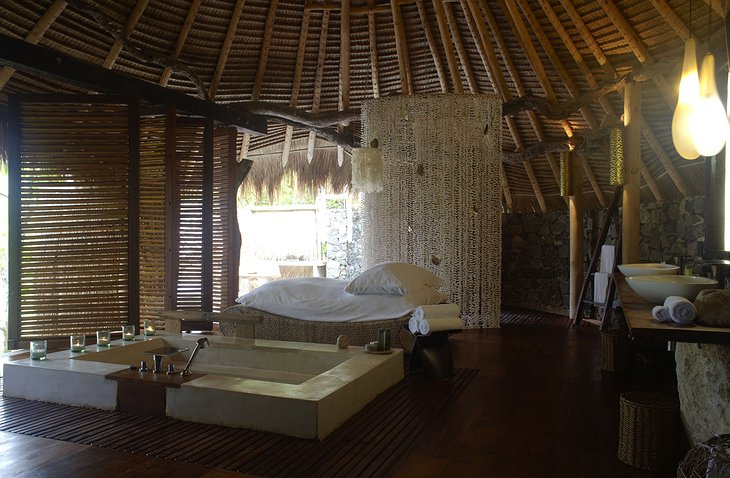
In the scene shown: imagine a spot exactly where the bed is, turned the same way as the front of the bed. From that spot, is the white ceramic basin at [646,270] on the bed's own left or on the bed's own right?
on the bed's own left

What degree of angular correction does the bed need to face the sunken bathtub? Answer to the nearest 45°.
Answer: approximately 45° to its left

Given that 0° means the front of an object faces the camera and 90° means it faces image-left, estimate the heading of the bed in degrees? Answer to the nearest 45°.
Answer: approximately 90°

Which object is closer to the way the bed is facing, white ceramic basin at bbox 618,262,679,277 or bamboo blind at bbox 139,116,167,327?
the bamboo blind

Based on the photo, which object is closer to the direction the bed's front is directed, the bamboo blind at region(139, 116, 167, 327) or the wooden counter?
the bamboo blind

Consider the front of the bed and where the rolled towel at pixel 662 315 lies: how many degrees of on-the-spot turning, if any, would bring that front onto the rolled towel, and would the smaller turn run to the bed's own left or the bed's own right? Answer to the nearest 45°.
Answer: approximately 90° to the bed's own left

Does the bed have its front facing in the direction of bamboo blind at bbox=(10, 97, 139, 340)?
yes

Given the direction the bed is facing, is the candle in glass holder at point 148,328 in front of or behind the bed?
in front

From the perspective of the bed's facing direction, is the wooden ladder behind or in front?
behind

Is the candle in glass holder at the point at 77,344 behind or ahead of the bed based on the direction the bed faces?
ahead

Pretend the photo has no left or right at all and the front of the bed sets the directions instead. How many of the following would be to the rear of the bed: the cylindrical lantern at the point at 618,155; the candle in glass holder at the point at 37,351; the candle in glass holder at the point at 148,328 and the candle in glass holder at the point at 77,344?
1

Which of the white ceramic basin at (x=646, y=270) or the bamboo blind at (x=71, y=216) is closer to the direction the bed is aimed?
the bamboo blind

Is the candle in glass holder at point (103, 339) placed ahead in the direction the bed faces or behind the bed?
ahead
